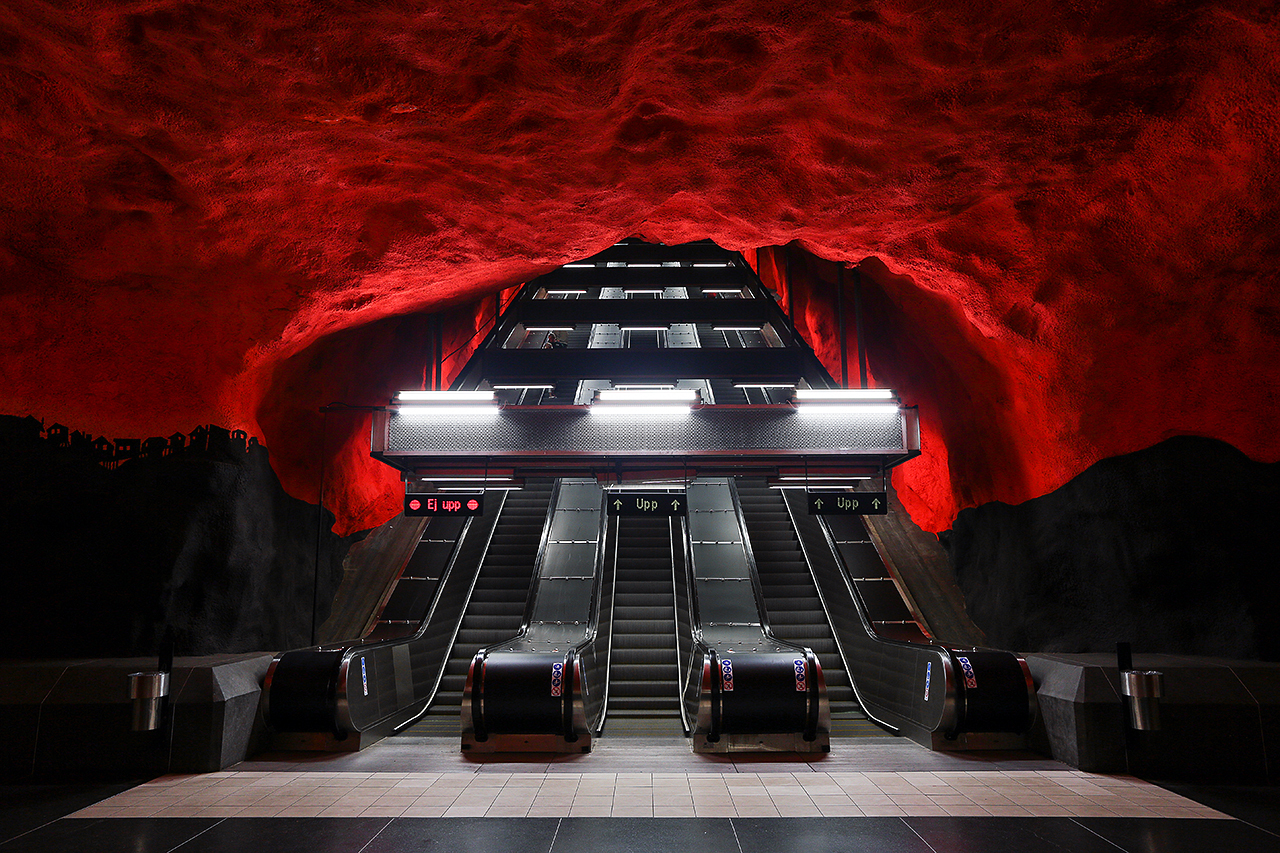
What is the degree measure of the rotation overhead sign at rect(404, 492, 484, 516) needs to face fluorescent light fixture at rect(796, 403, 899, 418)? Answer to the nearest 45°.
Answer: approximately 90° to its left

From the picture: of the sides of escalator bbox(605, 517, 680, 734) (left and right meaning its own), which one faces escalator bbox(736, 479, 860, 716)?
left

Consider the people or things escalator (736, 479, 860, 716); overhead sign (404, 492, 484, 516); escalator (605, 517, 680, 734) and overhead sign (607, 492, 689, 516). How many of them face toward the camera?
4

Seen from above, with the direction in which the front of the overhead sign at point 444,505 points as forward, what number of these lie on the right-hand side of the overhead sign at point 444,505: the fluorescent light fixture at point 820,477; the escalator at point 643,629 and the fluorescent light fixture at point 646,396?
0

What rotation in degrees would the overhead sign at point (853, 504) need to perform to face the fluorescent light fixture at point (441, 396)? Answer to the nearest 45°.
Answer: approximately 90° to its right

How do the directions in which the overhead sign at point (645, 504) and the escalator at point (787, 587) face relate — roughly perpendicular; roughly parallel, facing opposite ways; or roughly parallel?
roughly parallel

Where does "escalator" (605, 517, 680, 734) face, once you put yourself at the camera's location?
facing the viewer

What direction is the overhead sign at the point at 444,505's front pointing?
toward the camera

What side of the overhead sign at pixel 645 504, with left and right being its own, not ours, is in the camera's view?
front

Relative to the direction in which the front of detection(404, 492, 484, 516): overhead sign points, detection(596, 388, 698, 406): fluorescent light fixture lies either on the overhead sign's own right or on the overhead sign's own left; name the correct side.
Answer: on the overhead sign's own left

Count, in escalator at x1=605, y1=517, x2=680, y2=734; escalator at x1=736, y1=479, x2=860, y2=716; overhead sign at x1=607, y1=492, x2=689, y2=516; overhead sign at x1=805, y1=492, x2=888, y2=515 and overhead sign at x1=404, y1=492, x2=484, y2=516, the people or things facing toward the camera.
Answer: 5

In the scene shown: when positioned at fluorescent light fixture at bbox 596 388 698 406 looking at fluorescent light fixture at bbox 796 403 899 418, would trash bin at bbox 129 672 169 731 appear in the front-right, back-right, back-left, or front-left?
back-right

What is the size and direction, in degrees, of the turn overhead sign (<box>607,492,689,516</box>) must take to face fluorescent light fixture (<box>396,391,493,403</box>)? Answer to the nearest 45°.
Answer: approximately 90° to its right

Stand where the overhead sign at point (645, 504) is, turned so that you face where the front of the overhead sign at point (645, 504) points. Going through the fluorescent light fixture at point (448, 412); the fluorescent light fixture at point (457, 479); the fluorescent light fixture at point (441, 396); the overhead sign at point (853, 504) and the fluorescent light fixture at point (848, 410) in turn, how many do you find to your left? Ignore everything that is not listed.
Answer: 2
